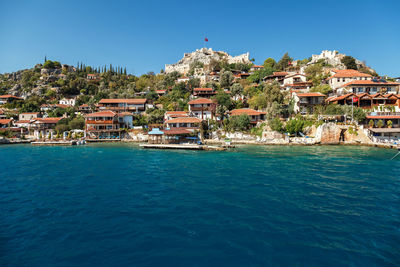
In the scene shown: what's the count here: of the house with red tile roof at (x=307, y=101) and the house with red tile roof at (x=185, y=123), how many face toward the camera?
2

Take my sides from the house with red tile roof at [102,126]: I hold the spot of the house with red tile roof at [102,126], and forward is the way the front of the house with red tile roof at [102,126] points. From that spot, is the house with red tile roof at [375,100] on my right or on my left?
on my left

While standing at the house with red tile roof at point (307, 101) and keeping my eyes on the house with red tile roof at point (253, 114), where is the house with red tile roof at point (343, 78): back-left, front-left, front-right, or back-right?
back-right

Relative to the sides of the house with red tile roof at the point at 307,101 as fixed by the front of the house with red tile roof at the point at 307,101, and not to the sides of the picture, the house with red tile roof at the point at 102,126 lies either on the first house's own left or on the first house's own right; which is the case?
on the first house's own right

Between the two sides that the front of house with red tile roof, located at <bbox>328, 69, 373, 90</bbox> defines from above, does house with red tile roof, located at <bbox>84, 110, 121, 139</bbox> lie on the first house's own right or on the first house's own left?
on the first house's own right
